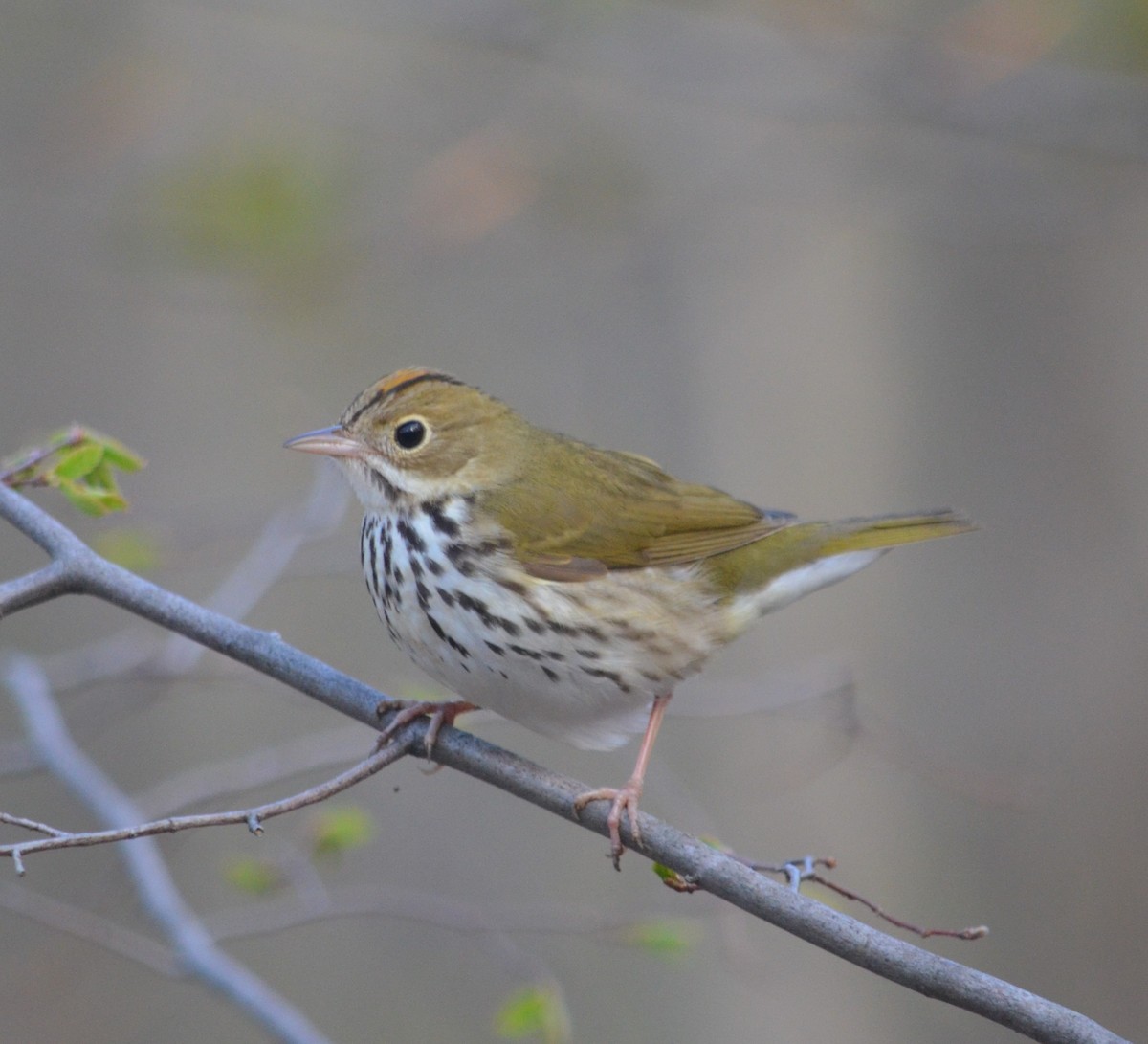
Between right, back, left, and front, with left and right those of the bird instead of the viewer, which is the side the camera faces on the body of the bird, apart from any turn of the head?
left

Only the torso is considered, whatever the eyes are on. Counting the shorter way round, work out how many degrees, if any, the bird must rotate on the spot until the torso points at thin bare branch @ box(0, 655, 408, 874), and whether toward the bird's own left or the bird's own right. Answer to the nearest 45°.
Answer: approximately 45° to the bird's own right
